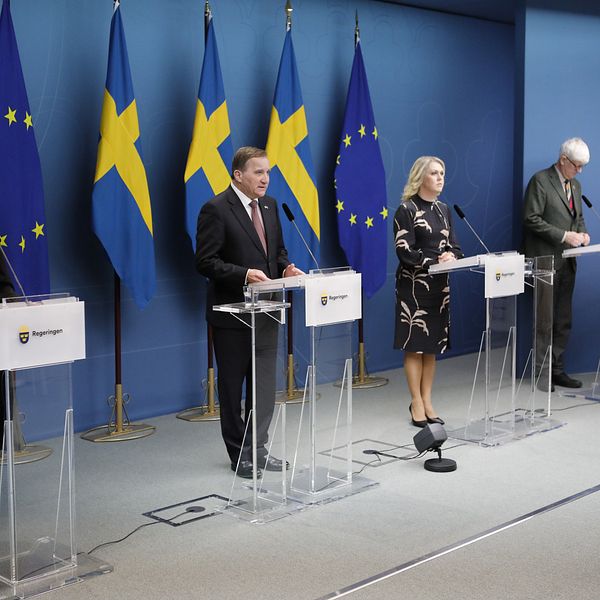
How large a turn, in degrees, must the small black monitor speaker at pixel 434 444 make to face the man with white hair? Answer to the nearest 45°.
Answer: approximately 45° to its right

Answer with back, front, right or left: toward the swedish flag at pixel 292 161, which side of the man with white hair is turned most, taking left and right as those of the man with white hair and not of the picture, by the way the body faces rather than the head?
right

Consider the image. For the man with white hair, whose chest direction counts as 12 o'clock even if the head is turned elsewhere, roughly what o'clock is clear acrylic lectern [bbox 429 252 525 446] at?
The clear acrylic lectern is roughly at 2 o'clock from the man with white hair.

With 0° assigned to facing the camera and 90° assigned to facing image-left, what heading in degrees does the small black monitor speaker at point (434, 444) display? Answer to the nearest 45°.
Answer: approximately 135°

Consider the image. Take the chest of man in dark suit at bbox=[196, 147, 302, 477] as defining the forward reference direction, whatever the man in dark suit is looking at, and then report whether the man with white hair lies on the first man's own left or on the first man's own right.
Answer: on the first man's own left

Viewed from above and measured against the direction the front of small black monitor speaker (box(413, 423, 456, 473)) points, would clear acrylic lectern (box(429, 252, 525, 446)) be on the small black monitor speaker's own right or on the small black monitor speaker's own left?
on the small black monitor speaker's own right
